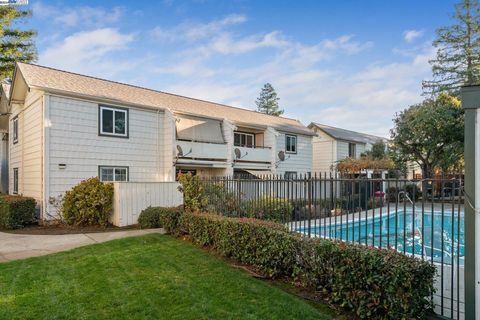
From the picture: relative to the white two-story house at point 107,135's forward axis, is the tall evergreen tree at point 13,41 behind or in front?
behind

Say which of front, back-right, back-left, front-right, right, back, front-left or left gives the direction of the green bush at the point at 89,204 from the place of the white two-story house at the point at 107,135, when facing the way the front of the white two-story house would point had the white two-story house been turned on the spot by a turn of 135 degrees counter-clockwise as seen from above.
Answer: back

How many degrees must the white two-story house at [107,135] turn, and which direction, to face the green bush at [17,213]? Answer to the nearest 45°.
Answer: approximately 90° to its right

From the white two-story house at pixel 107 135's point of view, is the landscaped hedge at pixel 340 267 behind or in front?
in front

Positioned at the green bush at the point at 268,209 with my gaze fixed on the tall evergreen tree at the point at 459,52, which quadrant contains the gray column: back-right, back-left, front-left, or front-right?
back-right

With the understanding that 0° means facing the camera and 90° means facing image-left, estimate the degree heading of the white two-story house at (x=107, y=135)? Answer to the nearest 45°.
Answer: approximately 315°
